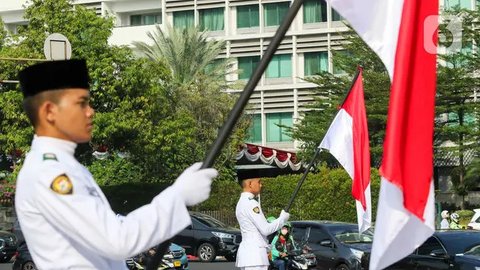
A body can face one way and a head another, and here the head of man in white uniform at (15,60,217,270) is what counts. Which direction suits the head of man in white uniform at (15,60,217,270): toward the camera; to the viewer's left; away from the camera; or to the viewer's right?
to the viewer's right

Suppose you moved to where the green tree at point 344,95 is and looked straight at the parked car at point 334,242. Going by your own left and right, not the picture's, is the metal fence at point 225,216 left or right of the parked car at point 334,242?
right

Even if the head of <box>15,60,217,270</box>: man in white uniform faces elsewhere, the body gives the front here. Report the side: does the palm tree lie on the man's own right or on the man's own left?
on the man's own left

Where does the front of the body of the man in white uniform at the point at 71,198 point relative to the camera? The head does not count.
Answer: to the viewer's right
